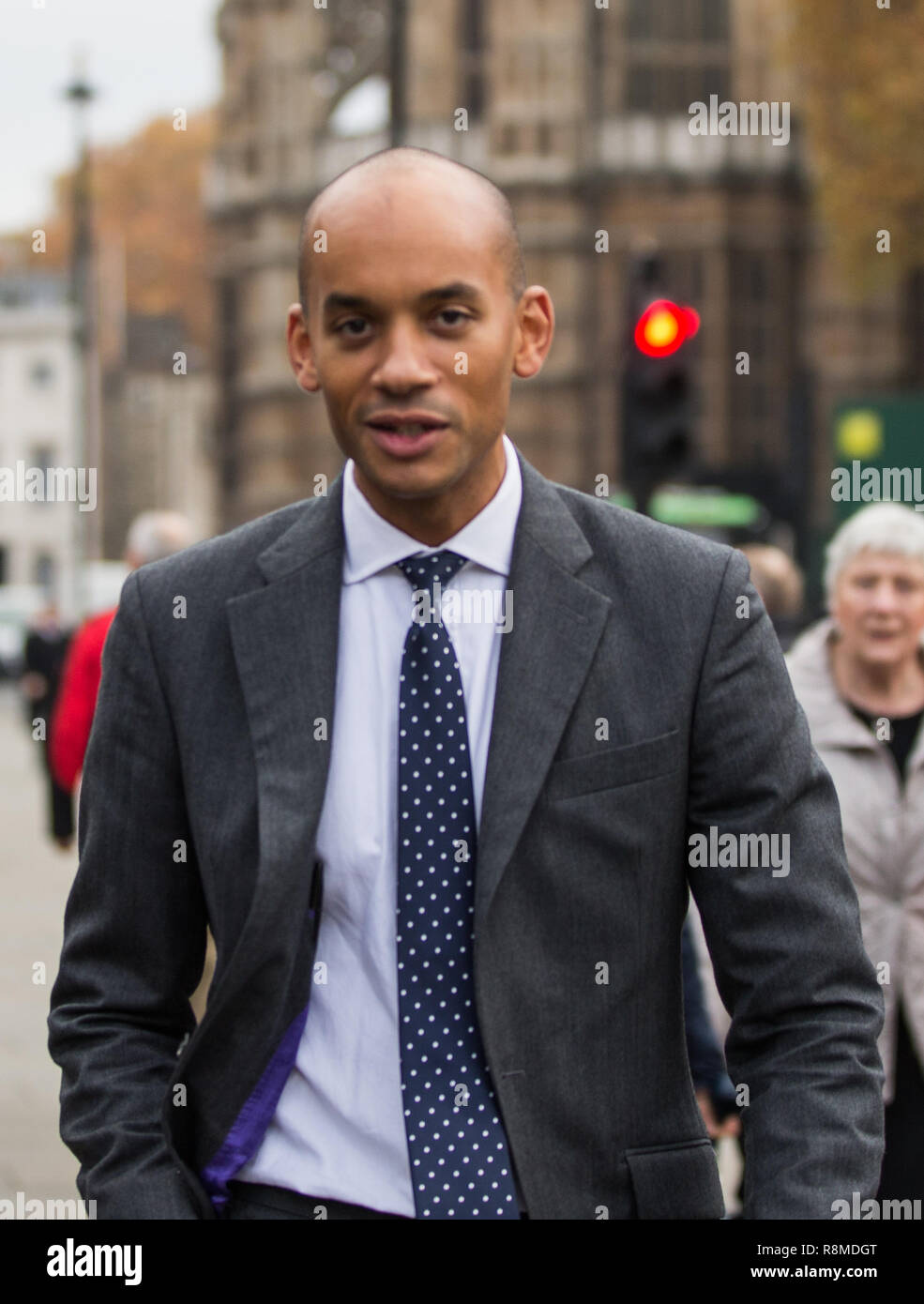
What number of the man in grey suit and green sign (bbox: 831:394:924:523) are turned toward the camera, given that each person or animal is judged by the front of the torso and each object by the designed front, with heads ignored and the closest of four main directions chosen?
2

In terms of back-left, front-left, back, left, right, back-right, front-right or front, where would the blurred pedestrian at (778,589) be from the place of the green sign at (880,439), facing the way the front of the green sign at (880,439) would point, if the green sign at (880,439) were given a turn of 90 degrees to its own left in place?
right

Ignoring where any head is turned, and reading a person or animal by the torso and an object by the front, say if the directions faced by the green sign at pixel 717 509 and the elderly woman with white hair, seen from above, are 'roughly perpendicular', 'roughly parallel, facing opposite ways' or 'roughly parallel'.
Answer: roughly parallel

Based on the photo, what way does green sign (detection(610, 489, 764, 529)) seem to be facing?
toward the camera

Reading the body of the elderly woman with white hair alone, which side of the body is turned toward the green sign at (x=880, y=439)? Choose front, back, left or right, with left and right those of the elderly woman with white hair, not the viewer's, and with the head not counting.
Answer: back

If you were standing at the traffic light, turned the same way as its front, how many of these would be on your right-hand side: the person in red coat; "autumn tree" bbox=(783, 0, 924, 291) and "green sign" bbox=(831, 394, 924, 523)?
1

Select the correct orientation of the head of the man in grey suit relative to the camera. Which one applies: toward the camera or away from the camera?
toward the camera

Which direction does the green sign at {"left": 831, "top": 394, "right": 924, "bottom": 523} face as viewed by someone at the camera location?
facing the viewer

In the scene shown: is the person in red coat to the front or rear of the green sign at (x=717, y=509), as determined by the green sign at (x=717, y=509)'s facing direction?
to the front

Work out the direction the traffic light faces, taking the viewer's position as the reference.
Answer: facing the viewer and to the right of the viewer

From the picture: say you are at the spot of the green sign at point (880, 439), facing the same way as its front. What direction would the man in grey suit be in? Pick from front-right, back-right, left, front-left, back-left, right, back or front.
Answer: front

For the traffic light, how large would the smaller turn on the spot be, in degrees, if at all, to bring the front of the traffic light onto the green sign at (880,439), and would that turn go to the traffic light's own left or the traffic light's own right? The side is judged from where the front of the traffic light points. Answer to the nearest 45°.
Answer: approximately 90° to the traffic light's own left
